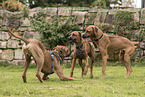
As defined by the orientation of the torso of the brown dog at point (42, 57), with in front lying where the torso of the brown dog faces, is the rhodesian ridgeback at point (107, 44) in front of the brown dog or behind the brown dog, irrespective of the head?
in front

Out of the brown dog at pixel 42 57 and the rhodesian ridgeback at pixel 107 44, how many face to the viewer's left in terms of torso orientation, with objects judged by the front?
1

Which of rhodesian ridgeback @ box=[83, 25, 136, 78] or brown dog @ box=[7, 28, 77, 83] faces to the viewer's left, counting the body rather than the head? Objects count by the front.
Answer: the rhodesian ridgeback

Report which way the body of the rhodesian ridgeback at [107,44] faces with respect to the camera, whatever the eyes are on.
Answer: to the viewer's left

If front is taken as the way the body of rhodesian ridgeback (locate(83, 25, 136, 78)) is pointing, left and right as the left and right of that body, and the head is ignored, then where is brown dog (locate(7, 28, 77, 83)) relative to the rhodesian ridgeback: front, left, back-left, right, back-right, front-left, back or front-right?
front-left

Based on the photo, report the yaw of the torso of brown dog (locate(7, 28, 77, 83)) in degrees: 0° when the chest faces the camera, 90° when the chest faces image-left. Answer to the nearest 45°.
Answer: approximately 225°
